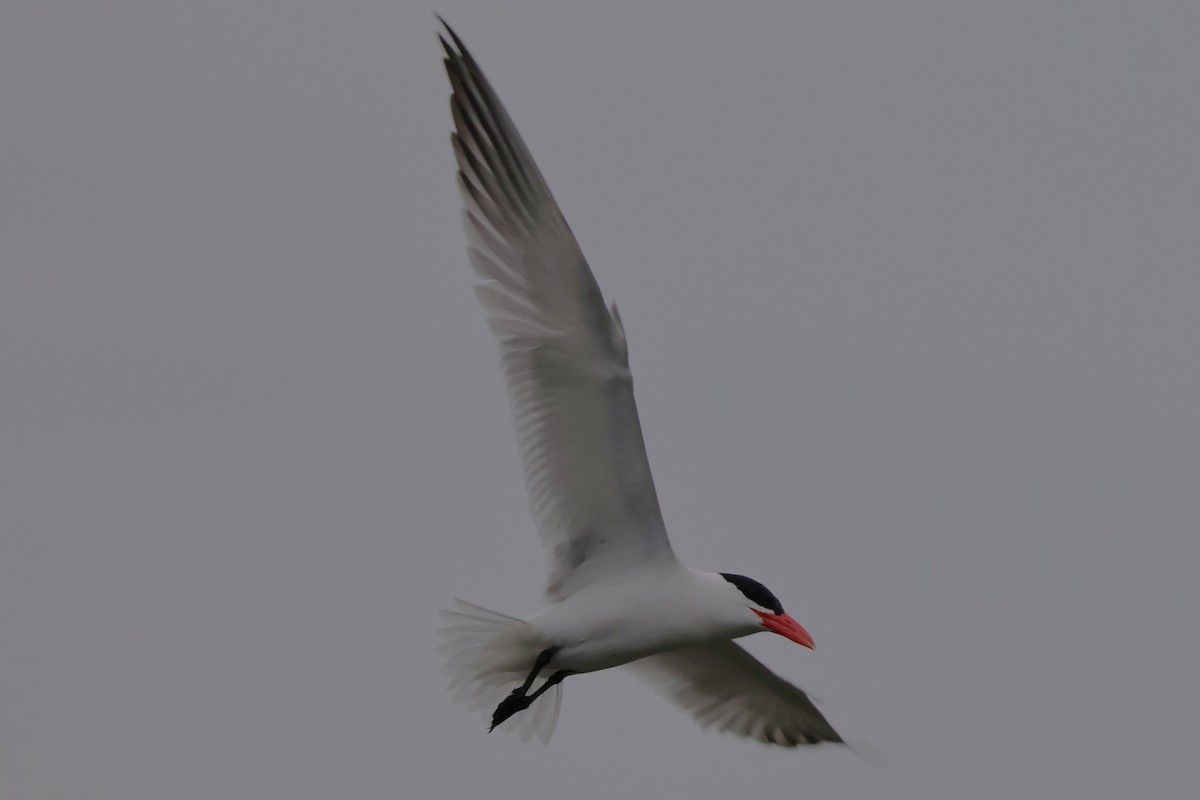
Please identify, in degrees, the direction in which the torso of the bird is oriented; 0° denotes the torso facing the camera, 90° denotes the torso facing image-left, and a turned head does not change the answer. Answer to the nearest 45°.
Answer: approximately 270°
